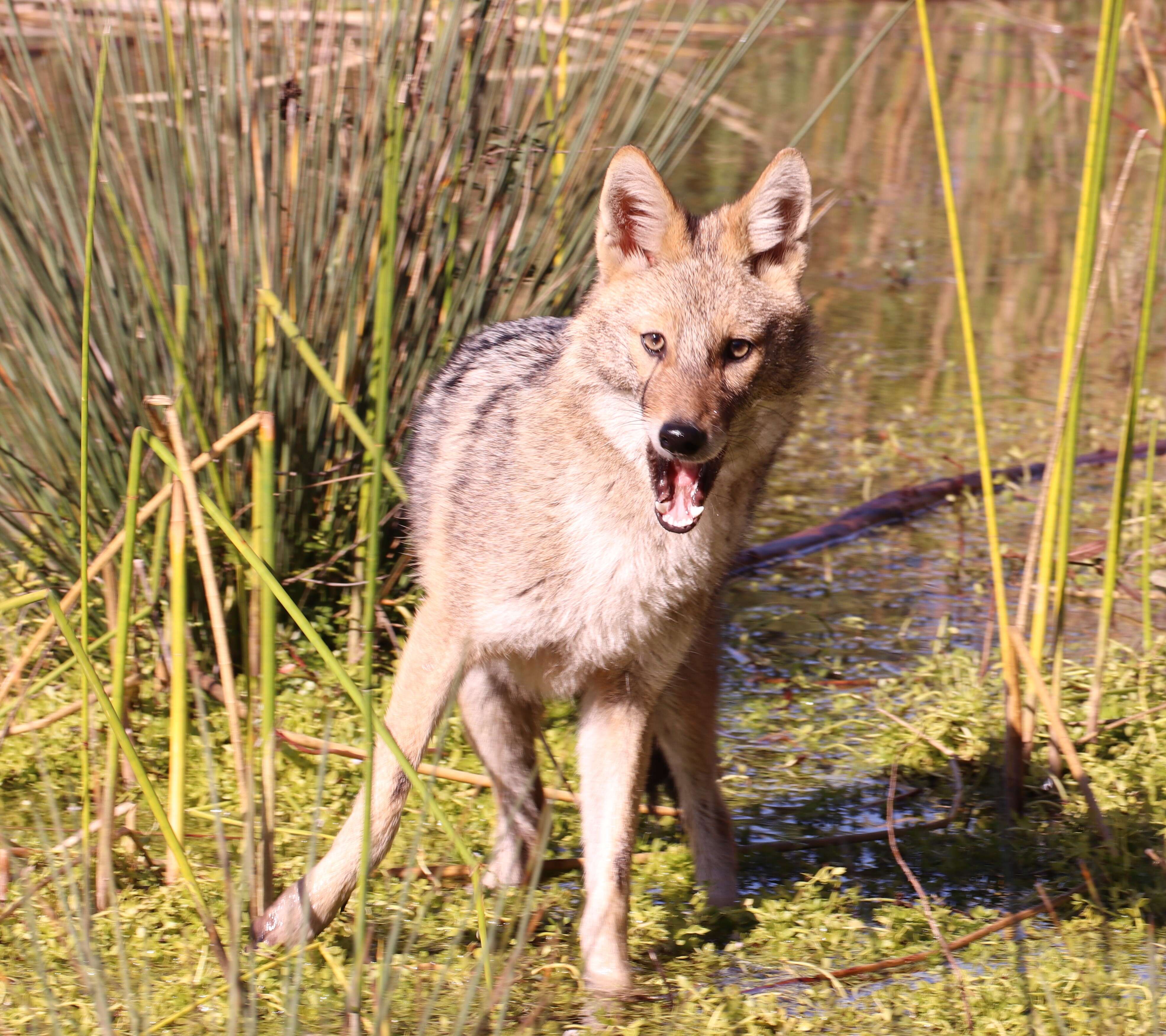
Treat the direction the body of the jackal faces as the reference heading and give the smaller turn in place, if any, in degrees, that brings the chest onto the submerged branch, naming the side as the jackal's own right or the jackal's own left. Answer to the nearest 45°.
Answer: approximately 90° to the jackal's own left

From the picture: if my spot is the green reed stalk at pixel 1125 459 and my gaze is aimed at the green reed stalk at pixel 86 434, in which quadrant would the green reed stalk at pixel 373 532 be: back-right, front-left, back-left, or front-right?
front-left

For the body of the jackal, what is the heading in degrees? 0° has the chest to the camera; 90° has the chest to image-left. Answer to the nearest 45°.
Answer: approximately 315°

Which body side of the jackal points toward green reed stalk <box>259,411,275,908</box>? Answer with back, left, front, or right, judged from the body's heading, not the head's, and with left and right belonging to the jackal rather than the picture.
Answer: right

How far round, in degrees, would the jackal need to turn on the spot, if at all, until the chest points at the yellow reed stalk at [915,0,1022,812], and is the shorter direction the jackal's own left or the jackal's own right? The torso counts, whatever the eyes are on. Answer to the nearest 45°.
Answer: approximately 45° to the jackal's own left

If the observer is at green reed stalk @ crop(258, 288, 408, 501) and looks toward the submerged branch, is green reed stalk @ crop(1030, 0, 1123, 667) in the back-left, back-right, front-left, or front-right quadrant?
front-right

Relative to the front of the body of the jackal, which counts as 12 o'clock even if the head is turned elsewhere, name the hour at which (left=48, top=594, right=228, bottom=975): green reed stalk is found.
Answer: The green reed stalk is roughly at 3 o'clock from the jackal.

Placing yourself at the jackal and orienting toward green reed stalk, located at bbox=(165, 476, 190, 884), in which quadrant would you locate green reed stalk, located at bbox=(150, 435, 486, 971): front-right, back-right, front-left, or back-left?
front-left

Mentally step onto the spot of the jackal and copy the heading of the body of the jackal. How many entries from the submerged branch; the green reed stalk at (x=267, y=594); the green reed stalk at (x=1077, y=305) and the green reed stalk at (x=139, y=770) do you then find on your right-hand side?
2

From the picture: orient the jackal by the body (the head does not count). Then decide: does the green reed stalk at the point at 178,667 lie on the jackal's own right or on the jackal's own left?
on the jackal's own right

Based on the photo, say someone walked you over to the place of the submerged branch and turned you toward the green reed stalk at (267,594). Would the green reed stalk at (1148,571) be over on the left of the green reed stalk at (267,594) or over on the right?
left

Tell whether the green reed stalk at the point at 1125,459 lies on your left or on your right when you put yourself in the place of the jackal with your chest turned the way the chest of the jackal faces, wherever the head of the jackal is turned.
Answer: on your left

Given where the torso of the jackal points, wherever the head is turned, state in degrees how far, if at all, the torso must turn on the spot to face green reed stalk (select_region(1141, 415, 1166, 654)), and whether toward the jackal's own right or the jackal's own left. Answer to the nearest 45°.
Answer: approximately 90° to the jackal's own left
